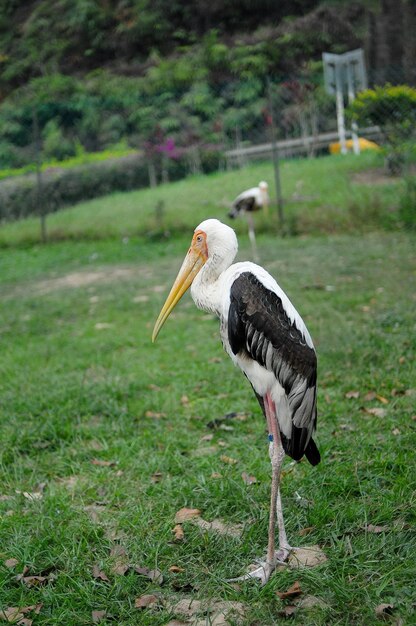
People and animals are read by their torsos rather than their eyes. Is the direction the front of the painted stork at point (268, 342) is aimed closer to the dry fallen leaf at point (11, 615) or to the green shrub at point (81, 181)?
the dry fallen leaf

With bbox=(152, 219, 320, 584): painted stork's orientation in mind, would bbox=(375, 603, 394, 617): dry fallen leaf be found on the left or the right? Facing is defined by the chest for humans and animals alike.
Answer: on its left

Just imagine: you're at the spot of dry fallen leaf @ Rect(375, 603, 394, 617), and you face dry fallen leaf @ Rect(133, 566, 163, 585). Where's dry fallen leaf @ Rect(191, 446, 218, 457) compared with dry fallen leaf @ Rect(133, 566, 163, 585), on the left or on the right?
right

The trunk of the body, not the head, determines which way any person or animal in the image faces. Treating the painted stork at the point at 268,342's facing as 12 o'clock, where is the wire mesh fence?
The wire mesh fence is roughly at 3 o'clock from the painted stork.

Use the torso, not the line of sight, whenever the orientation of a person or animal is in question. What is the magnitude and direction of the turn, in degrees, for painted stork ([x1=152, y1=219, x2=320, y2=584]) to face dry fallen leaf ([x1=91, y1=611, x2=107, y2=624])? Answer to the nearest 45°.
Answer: approximately 45° to its left

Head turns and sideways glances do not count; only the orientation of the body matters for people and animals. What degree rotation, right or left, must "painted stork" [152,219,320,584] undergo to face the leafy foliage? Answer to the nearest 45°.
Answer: approximately 90° to its right

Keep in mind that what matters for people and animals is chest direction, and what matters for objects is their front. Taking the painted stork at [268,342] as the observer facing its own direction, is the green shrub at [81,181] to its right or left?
on its right

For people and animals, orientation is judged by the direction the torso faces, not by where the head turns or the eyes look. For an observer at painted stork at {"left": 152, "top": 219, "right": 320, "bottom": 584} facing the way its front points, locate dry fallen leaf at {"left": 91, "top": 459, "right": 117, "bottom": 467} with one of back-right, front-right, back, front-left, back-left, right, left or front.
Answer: front-right

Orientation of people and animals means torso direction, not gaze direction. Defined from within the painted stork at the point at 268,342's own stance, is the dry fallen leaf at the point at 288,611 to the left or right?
on its left

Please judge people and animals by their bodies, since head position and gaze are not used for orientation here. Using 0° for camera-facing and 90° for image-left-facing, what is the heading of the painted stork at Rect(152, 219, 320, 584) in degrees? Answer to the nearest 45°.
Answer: approximately 90°

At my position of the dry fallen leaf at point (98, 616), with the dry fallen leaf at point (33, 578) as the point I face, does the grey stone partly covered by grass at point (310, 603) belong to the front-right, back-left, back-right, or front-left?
back-right

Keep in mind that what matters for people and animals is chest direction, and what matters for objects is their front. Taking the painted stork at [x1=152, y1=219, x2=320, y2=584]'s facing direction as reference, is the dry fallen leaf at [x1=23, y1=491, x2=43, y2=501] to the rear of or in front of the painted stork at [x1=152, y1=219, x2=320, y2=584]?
in front

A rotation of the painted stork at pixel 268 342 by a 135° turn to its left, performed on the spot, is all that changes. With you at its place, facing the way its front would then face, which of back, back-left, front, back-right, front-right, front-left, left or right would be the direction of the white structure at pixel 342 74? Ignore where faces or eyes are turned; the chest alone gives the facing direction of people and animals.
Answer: back-left

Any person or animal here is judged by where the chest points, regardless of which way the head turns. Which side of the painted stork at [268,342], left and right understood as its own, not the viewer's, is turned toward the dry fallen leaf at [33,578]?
front
